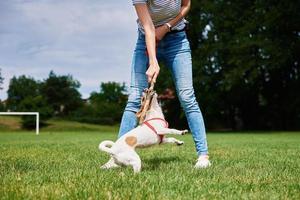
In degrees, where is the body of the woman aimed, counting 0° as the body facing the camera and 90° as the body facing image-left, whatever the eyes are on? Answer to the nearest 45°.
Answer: approximately 0°
